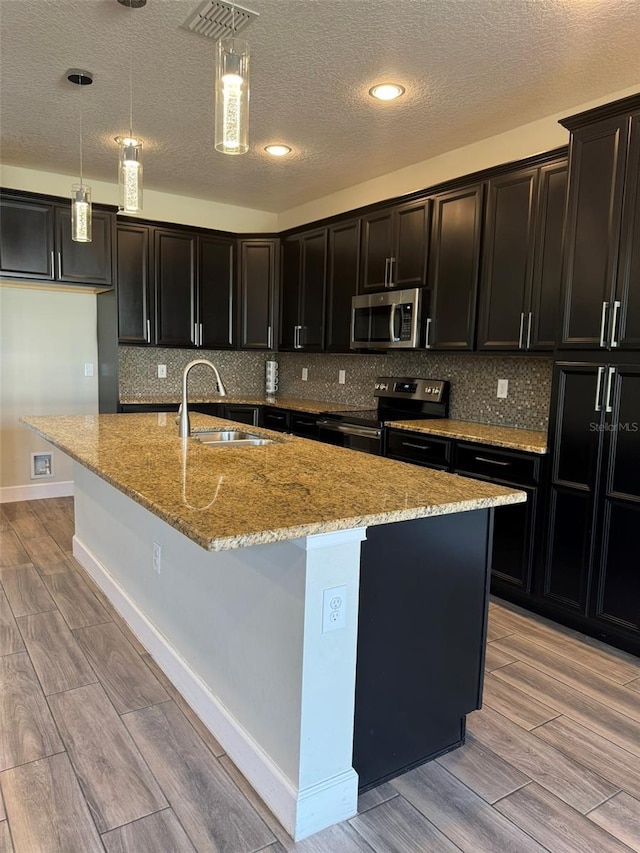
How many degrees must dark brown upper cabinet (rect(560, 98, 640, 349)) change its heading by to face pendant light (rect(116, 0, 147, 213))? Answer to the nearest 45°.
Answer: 0° — it already faces it

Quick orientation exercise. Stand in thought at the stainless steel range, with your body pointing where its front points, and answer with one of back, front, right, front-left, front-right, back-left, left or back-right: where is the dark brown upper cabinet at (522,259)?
left

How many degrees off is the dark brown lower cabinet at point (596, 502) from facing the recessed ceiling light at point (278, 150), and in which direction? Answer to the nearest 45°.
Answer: approximately 45° to its right

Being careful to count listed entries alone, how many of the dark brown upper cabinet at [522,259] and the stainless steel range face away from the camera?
0

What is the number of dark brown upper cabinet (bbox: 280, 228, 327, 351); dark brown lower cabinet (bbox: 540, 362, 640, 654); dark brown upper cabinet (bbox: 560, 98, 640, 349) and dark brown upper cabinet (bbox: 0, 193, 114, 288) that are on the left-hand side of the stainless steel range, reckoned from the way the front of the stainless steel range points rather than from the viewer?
2

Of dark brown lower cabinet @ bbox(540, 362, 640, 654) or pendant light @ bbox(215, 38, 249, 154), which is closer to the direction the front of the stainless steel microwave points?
the pendant light

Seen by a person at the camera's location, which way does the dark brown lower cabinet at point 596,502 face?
facing the viewer and to the left of the viewer

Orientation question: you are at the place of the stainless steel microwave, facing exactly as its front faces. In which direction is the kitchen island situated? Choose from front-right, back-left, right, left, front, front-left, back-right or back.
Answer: front-left

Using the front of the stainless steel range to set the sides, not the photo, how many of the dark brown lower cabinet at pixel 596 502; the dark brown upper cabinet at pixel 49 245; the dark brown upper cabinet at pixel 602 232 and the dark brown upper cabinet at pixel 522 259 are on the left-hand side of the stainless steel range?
3

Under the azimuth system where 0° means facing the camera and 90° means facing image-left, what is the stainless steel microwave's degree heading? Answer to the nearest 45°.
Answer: approximately 45°
